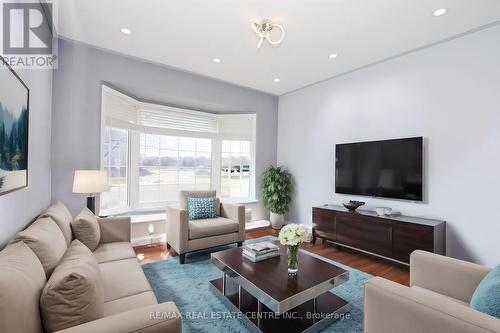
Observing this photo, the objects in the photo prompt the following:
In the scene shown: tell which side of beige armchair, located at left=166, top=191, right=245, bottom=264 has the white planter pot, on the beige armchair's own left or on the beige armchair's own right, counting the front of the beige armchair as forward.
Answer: on the beige armchair's own left

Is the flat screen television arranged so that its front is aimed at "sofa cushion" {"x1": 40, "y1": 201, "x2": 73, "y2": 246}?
yes

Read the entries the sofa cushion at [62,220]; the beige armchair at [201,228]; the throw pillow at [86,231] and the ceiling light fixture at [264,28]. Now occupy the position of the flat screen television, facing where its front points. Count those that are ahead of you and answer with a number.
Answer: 4

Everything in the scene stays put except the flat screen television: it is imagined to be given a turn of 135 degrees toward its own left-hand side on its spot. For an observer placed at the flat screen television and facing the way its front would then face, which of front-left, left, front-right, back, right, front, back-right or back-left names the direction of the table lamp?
back-right

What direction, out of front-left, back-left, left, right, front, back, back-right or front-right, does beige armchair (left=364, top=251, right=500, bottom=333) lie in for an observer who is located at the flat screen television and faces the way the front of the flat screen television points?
front-left

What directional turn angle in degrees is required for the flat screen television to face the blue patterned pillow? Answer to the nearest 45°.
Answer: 0° — it already faces it

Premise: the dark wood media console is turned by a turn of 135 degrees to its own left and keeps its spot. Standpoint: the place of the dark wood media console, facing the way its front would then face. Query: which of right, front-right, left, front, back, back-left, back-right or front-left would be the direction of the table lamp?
back-right

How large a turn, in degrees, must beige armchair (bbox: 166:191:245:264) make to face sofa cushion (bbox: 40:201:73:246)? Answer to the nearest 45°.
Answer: approximately 90° to its right

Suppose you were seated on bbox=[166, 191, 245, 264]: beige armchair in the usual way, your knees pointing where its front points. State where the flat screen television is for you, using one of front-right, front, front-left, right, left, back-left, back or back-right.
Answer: front-left

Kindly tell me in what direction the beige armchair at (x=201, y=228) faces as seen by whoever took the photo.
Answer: facing the viewer and to the right of the viewer

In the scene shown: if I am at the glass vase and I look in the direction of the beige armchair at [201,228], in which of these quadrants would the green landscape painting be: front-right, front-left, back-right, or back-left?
front-left

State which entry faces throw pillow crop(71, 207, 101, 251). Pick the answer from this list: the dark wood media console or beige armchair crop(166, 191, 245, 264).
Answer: the dark wood media console

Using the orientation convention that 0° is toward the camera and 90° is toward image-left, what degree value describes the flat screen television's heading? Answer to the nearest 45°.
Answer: approximately 45°

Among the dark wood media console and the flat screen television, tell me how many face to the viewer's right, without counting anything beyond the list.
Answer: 0

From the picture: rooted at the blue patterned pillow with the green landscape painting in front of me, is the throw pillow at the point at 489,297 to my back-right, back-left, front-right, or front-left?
front-left

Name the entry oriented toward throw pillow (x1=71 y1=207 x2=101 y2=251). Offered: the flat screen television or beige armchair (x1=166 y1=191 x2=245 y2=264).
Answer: the flat screen television

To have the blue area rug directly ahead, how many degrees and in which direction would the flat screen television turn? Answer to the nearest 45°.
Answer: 0° — it already faces it

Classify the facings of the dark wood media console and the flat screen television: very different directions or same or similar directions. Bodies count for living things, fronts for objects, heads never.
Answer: same or similar directions

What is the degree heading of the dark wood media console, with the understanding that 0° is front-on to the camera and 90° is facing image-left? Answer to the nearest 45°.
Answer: approximately 45°

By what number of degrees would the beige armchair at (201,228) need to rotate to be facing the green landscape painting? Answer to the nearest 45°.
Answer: approximately 90° to its right
